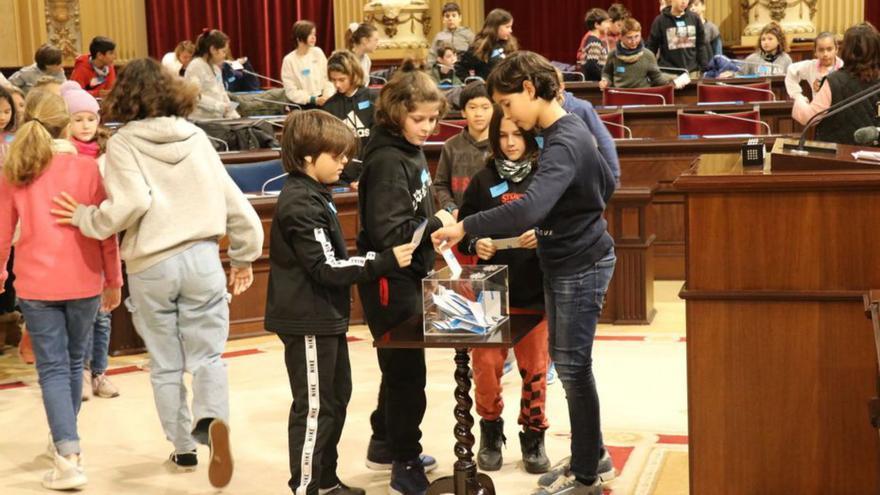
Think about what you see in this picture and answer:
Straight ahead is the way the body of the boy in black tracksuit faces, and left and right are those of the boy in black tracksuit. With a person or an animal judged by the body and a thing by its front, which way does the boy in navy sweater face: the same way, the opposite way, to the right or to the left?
the opposite way

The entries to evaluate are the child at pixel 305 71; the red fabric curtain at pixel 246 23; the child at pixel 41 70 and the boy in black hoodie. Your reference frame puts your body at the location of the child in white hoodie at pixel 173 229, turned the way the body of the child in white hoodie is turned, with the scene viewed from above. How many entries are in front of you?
3

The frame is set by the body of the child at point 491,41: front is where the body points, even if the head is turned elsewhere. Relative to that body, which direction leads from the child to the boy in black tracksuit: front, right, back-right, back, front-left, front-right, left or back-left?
front-right

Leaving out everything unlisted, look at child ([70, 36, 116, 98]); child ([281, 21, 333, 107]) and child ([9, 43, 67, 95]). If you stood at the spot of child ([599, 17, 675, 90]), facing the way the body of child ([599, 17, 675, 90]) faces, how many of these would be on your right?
3

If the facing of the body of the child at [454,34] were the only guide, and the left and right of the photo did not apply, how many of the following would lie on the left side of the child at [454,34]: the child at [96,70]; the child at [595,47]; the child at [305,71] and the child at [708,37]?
2

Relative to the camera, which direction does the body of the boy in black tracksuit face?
to the viewer's right

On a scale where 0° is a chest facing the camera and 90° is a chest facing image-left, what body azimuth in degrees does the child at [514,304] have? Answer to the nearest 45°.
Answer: approximately 0°

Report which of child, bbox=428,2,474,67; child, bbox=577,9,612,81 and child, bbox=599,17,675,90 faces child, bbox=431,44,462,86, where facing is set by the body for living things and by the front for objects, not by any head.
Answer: child, bbox=428,2,474,67

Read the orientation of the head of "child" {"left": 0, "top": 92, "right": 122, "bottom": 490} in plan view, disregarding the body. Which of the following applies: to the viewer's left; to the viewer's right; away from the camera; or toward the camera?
away from the camera

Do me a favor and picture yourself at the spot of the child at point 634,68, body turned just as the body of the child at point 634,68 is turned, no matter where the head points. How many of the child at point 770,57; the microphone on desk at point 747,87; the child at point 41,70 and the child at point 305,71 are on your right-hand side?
2

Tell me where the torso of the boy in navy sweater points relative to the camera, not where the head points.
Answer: to the viewer's left

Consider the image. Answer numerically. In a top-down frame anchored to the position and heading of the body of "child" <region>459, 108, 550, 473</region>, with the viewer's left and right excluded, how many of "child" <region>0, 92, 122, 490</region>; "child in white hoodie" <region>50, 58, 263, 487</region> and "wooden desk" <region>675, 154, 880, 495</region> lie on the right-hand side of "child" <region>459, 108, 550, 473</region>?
2

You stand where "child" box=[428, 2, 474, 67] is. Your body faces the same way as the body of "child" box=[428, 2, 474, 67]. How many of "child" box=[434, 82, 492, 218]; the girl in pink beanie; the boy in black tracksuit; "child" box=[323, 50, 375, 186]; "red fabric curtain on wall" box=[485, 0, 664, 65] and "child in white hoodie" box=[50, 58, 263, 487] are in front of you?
5
